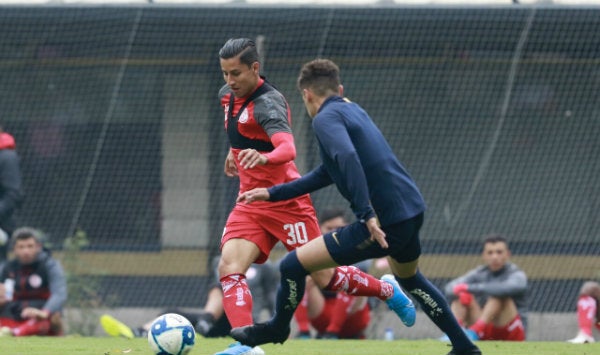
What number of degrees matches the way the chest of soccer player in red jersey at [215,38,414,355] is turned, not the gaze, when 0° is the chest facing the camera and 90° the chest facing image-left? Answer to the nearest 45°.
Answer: approximately 45°

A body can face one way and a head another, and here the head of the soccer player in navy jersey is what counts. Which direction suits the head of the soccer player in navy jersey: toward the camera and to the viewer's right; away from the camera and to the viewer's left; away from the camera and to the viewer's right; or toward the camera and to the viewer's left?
away from the camera and to the viewer's left

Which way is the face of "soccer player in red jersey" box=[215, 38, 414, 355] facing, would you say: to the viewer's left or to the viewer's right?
to the viewer's left

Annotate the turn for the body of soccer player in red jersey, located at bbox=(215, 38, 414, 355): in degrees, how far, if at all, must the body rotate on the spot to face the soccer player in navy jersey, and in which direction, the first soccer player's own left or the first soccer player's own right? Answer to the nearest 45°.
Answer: approximately 90° to the first soccer player's own left

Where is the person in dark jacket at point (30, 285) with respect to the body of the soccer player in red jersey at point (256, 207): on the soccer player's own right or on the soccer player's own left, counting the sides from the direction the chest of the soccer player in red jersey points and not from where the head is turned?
on the soccer player's own right
